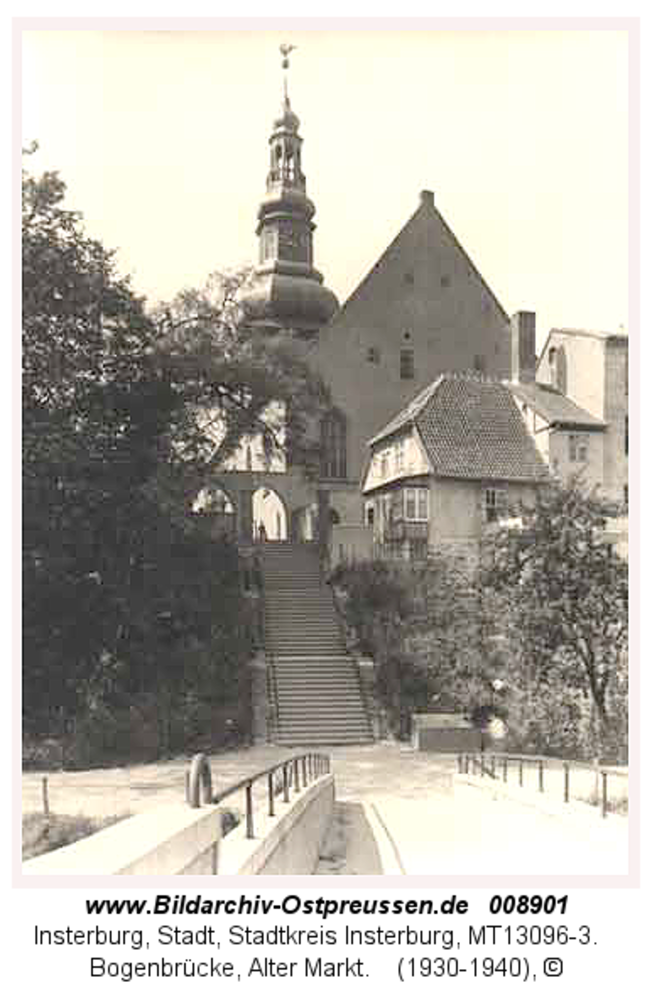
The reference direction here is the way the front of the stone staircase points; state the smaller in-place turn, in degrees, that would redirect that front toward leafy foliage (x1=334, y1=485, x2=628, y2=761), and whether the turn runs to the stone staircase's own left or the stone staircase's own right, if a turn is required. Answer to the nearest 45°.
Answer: approximately 45° to the stone staircase's own left

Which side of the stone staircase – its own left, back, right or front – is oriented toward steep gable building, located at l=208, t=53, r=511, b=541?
back

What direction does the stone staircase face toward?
toward the camera

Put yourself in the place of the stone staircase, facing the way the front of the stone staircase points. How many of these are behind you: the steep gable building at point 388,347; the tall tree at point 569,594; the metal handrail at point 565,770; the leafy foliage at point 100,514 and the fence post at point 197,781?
1

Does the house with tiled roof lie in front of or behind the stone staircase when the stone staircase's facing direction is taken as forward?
behind

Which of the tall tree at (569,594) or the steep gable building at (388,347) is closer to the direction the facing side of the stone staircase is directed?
the tall tree

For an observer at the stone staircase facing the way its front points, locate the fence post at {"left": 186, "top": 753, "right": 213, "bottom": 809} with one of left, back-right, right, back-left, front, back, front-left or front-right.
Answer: front

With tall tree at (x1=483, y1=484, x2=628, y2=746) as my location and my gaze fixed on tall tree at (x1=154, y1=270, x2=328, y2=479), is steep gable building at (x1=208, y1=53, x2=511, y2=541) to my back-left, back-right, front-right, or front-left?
front-right

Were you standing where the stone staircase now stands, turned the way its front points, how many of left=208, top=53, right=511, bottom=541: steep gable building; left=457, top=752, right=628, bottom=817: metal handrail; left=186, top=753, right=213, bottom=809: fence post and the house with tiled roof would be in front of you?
2
